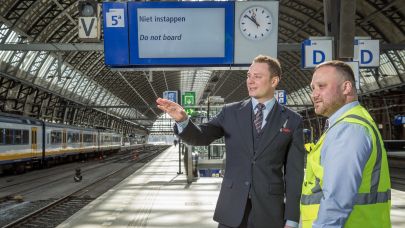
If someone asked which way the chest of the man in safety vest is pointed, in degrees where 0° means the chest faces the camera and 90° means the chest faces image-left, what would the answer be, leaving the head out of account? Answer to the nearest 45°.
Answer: approximately 90°

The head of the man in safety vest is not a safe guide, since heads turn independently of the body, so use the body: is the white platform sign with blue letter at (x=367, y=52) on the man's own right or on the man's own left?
on the man's own right

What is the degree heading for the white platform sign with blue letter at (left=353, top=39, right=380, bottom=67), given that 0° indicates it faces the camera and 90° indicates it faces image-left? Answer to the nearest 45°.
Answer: approximately 0°

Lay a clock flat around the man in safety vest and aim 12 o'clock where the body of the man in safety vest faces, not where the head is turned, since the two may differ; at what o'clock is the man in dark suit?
The man in dark suit is roughly at 2 o'clock from the man in safety vest.

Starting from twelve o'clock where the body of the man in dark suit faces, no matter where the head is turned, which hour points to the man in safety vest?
The man in safety vest is roughly at 10 o'clock from the man in dark suit.

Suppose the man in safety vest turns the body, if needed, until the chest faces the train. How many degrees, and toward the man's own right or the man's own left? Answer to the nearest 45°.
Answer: approximately 45° to the man's own right

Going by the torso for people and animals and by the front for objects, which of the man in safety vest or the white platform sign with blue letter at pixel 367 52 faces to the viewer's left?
the man in safety vest

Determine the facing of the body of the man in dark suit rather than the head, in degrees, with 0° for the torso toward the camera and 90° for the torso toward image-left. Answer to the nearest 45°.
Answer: approximately 45°
